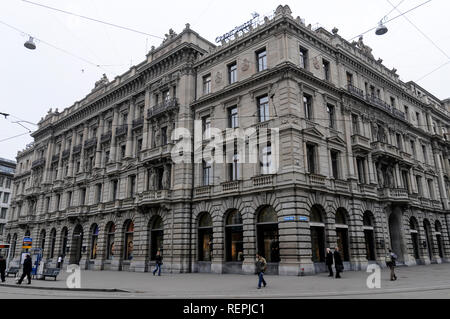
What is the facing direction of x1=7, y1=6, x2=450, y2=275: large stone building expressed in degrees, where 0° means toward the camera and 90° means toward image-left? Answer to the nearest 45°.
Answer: approximately 45°
